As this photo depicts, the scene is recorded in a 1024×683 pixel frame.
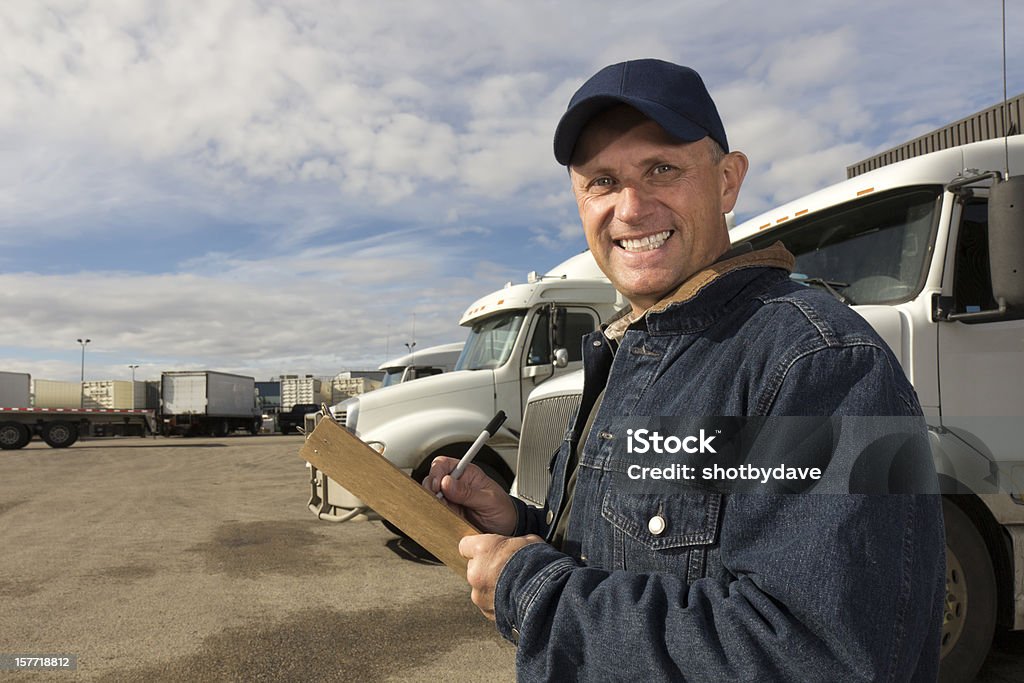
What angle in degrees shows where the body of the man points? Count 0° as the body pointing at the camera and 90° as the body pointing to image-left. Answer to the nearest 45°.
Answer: approximately 45°

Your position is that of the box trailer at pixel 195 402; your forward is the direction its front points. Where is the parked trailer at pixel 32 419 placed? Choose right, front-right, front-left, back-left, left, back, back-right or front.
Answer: back

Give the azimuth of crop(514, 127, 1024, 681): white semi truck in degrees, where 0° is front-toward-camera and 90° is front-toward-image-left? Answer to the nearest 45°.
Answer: approximately 45°

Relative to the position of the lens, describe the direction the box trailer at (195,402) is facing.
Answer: facing away from the viewer and to the right of the viewer

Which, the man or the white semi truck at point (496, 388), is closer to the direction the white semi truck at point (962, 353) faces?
the man

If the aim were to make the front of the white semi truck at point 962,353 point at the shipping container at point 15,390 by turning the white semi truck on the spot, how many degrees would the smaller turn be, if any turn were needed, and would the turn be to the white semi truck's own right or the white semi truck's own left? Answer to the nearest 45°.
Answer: approximately 90° to the white semi truck's own right

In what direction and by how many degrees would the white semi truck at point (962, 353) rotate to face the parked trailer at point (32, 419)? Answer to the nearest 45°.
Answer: approximately 90° to its right

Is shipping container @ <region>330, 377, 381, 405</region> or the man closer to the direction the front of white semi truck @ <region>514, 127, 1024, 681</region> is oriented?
the man

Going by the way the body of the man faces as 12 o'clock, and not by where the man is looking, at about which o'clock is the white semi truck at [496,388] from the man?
The white semi truck is roughly at 4 o'clock from the man.
